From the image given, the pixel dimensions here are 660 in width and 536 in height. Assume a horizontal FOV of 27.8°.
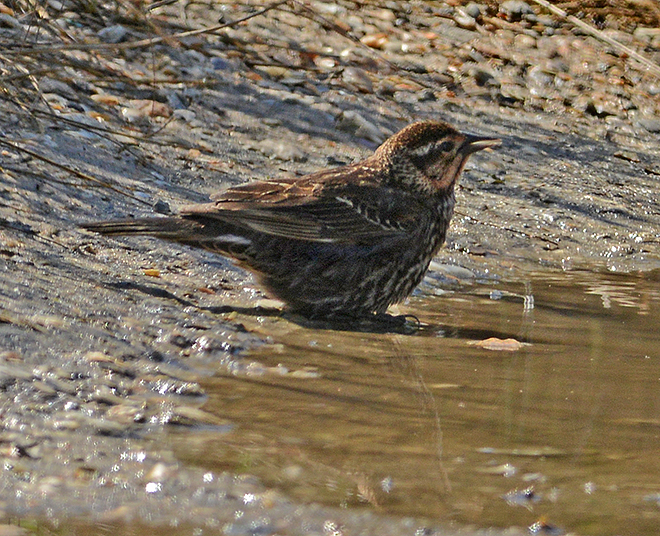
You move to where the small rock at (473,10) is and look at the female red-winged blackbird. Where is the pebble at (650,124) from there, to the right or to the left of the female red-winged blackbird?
left

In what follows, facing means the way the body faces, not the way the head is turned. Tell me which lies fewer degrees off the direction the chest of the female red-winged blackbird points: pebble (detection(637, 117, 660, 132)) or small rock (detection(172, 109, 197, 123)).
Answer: the pebble

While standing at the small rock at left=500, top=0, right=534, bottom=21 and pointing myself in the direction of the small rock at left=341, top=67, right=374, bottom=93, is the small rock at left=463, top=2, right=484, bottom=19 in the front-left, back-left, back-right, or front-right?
front-right

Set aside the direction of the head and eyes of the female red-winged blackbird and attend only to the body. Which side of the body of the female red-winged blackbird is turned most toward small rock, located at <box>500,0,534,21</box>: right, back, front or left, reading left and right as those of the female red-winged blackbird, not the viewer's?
left

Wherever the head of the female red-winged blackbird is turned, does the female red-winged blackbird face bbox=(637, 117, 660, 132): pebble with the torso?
no

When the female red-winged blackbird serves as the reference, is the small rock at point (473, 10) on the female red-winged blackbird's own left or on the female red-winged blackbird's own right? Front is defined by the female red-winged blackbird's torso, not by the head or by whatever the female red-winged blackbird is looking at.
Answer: on the female red-winged blackbird's own left

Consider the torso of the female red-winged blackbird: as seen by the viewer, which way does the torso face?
to the viewer's right

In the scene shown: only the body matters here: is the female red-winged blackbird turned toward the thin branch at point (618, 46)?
no

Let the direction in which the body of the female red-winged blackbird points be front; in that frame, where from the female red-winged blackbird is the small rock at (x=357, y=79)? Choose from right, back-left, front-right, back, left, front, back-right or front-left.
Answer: left

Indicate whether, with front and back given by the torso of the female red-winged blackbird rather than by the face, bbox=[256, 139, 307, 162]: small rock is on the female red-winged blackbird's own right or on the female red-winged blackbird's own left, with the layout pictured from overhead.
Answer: on the female red-winged blackbird's own left

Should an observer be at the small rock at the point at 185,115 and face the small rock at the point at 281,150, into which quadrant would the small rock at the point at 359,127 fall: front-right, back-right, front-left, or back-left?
front-left

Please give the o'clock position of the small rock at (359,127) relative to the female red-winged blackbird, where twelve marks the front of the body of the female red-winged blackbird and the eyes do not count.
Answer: The small rock is roughly at 9 o'clock from the female red-winged blackbird.

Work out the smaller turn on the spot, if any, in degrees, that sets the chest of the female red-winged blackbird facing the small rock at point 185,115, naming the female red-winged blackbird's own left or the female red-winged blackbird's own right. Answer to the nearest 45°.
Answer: approximately 90° to the female red-winged blackbird's own left

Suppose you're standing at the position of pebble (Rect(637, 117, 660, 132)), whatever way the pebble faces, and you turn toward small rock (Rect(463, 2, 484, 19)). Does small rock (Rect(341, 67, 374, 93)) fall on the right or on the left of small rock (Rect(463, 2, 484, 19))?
left
